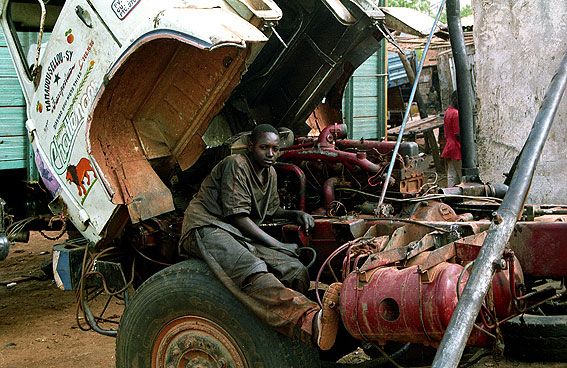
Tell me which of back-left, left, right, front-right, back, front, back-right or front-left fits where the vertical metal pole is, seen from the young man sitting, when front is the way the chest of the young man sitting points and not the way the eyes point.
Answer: left

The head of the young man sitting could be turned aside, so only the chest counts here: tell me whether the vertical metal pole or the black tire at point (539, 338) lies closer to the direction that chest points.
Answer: the black tire

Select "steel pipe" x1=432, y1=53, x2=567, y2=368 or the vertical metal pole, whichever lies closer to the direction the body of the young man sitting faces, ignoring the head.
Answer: the steel pipe

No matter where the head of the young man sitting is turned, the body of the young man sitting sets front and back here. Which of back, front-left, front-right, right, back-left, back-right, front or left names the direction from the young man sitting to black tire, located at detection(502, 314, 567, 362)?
front-left

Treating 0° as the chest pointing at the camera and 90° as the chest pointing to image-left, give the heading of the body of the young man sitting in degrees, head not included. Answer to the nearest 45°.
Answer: approximately 315°

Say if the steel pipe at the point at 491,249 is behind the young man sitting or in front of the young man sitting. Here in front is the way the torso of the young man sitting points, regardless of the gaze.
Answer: in front

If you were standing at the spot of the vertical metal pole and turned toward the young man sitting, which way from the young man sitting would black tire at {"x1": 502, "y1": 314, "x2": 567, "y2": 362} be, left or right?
left
